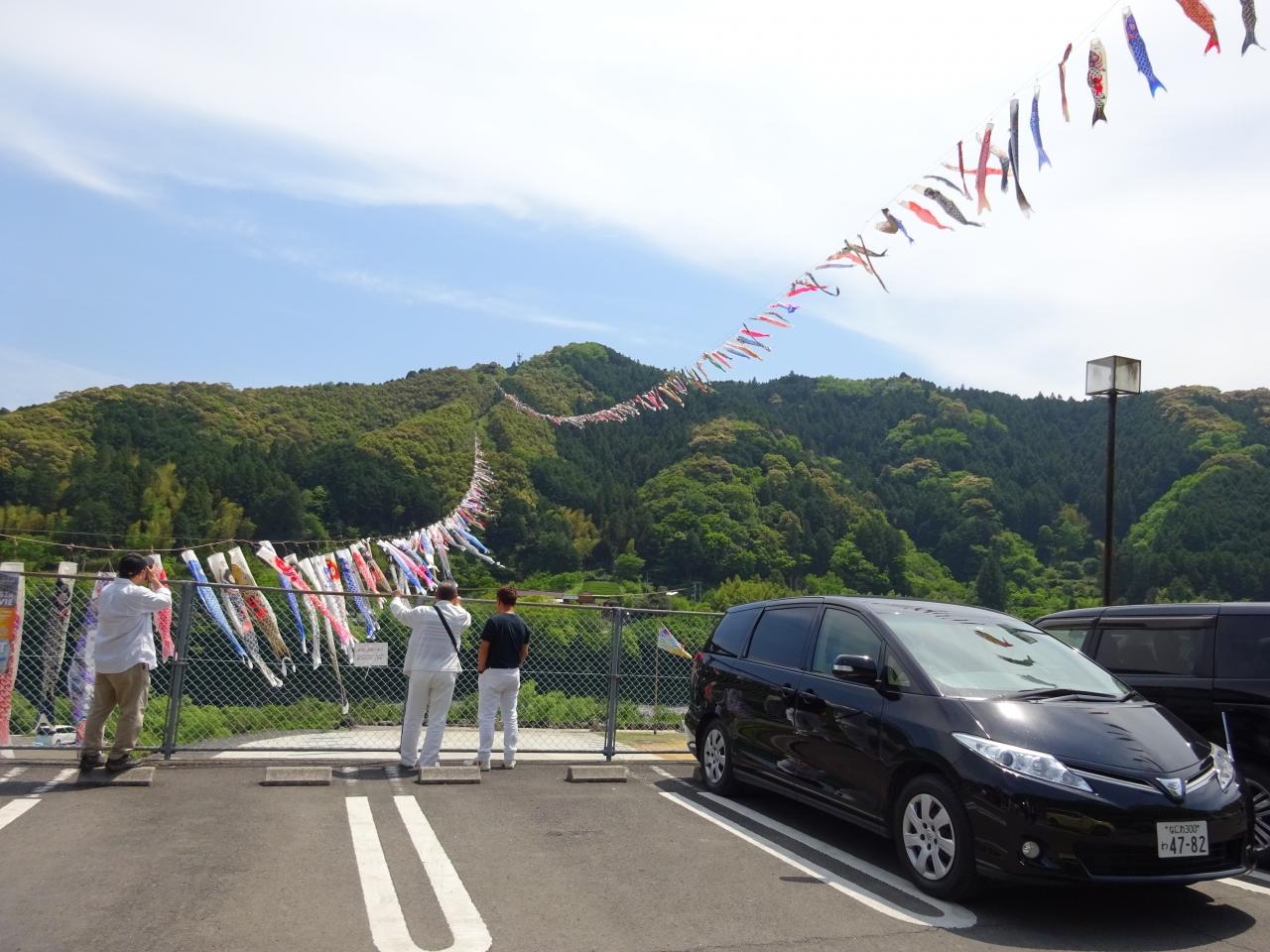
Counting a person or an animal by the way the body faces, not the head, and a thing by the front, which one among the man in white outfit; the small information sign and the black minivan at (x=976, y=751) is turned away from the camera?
the man in white outfit

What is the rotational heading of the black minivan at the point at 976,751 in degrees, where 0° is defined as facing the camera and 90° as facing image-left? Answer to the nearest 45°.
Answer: approximately 315°

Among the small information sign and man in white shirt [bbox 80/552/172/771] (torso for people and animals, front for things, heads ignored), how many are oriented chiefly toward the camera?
1

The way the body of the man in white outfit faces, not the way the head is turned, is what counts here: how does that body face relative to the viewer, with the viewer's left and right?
facing away from the viewer

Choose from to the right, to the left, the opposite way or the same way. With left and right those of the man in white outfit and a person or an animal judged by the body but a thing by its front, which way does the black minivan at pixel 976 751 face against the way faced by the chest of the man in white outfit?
the opposite way

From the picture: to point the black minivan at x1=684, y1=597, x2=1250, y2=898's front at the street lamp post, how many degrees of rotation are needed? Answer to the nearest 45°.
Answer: approximately 135° to its left
